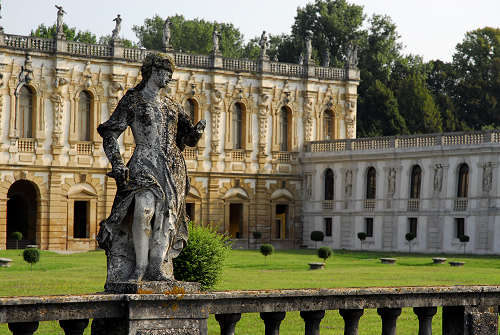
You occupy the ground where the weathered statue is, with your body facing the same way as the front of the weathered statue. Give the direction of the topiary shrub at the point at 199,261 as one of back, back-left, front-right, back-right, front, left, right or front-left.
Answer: back

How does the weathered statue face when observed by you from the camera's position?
facing the viewer

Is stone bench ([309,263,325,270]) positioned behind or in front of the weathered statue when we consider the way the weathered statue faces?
behind
